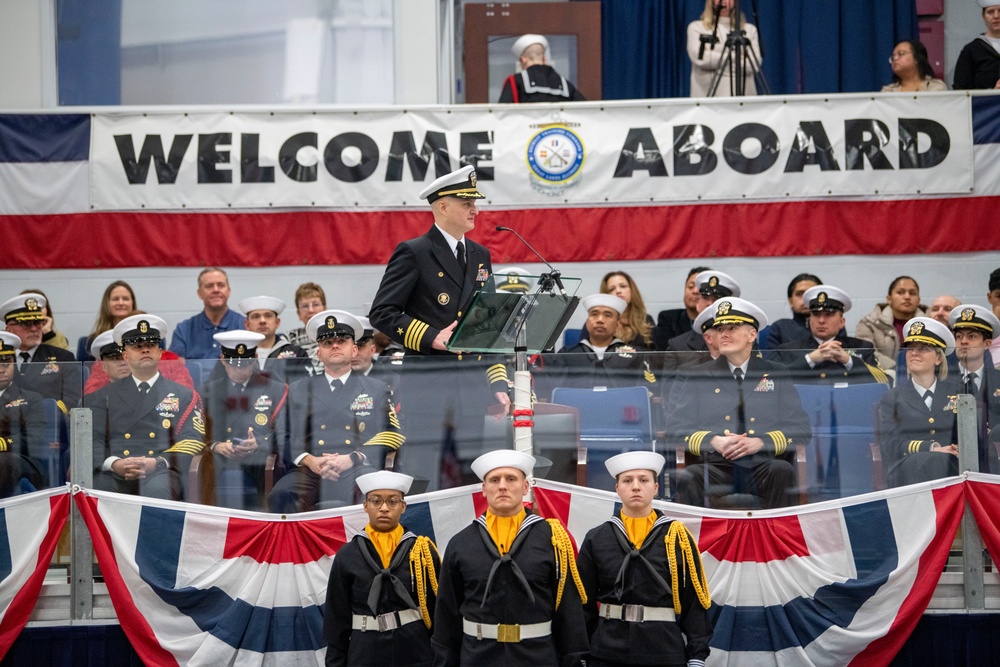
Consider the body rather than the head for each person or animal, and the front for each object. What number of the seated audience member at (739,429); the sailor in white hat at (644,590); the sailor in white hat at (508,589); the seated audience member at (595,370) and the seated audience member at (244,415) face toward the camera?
5

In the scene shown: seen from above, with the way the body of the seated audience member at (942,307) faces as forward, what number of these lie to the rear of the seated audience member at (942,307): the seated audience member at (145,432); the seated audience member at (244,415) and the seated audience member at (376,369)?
0

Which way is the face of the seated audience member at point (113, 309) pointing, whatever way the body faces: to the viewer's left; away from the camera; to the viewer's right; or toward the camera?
toward the camera

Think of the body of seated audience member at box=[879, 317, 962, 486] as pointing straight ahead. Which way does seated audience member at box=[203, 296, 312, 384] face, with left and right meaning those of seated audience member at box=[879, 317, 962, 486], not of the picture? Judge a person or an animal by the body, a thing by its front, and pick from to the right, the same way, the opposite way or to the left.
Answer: the same way

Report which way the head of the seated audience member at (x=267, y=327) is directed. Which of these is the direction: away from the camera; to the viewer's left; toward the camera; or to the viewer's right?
toward the camera

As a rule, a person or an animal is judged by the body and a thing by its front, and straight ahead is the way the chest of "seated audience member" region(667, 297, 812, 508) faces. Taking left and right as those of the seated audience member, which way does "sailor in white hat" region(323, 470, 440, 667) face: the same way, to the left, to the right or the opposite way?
the same way

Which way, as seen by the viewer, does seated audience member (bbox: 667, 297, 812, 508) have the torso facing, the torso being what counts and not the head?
toward the camera

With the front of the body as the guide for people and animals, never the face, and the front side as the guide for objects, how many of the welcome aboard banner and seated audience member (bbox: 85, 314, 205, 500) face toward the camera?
2

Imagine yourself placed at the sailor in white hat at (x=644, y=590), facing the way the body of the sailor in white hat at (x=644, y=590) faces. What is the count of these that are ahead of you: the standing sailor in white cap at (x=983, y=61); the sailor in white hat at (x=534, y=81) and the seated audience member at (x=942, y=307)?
0

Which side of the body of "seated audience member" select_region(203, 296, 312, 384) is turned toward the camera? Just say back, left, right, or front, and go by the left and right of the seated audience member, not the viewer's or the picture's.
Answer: front

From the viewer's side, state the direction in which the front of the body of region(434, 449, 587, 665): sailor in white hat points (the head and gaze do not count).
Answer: toward the camera

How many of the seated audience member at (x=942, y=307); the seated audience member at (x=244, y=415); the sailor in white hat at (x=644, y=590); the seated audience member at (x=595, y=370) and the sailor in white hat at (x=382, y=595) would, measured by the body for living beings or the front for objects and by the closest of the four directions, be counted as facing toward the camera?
5

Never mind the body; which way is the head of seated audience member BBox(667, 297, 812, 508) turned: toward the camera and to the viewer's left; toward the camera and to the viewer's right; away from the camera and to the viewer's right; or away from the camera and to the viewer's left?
toward the camera and to the viewer's left

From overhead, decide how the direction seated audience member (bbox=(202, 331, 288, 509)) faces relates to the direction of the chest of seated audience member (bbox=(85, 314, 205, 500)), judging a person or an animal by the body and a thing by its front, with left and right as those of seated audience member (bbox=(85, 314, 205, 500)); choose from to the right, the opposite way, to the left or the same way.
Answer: the same way

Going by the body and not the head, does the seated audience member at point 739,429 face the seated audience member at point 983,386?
no

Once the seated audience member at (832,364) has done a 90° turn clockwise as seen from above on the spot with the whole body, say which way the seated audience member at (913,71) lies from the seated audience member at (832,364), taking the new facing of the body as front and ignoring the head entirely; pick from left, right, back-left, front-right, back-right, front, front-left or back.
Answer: right
